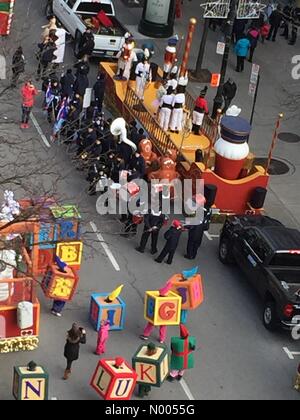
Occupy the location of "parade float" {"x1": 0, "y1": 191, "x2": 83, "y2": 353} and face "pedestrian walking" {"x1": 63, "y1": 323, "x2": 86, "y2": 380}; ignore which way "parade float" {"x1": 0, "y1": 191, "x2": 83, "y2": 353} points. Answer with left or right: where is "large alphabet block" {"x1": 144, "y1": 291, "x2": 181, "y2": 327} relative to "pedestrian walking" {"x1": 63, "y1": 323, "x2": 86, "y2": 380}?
left

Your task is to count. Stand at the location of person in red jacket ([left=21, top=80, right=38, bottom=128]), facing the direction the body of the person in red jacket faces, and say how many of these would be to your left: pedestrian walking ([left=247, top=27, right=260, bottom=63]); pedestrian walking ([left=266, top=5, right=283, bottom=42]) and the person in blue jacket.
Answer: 3

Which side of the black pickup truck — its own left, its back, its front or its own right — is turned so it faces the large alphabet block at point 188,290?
left

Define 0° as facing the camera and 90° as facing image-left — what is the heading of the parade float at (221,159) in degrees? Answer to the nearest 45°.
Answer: approximately 135°

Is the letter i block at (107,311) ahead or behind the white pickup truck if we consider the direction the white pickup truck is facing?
behind

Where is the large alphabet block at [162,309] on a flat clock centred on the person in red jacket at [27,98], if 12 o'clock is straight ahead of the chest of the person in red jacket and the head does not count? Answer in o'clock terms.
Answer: The large alphabet block is roughly at 1 o'clock from the person in red jacket.

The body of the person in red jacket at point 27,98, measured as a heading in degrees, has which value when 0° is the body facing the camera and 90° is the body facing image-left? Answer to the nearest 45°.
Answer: approximately 315°

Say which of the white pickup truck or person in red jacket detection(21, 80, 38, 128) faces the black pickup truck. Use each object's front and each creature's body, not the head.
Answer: the person in red jacket
